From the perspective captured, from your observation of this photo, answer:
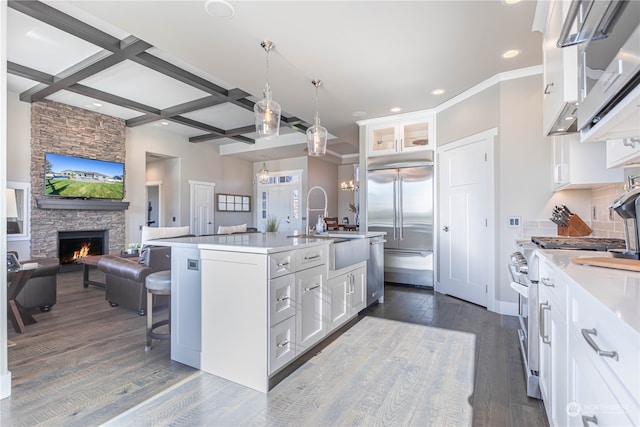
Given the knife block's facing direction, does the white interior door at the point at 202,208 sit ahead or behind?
ahead

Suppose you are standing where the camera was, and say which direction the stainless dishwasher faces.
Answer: facing the viewer and to the right of the viewer

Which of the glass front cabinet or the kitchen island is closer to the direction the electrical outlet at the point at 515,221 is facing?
the kitchen island

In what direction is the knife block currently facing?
to the viewer's left

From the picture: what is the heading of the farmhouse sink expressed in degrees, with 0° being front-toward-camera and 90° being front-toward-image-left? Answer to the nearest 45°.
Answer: approximately 315°

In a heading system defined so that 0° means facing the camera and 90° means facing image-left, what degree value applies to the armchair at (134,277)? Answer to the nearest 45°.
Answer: approximately 135°

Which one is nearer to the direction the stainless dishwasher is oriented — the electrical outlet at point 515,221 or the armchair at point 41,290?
the electrical outlet

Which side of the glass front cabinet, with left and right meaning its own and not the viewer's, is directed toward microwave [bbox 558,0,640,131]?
front

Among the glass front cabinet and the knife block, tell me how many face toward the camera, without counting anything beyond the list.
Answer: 1

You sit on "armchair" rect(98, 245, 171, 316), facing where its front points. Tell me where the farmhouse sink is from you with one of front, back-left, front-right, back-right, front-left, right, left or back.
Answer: back

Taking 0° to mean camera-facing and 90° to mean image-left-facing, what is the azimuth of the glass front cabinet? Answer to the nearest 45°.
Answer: approximately 0°

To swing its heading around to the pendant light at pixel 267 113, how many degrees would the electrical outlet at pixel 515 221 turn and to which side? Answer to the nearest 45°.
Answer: approximately 45° to its right
